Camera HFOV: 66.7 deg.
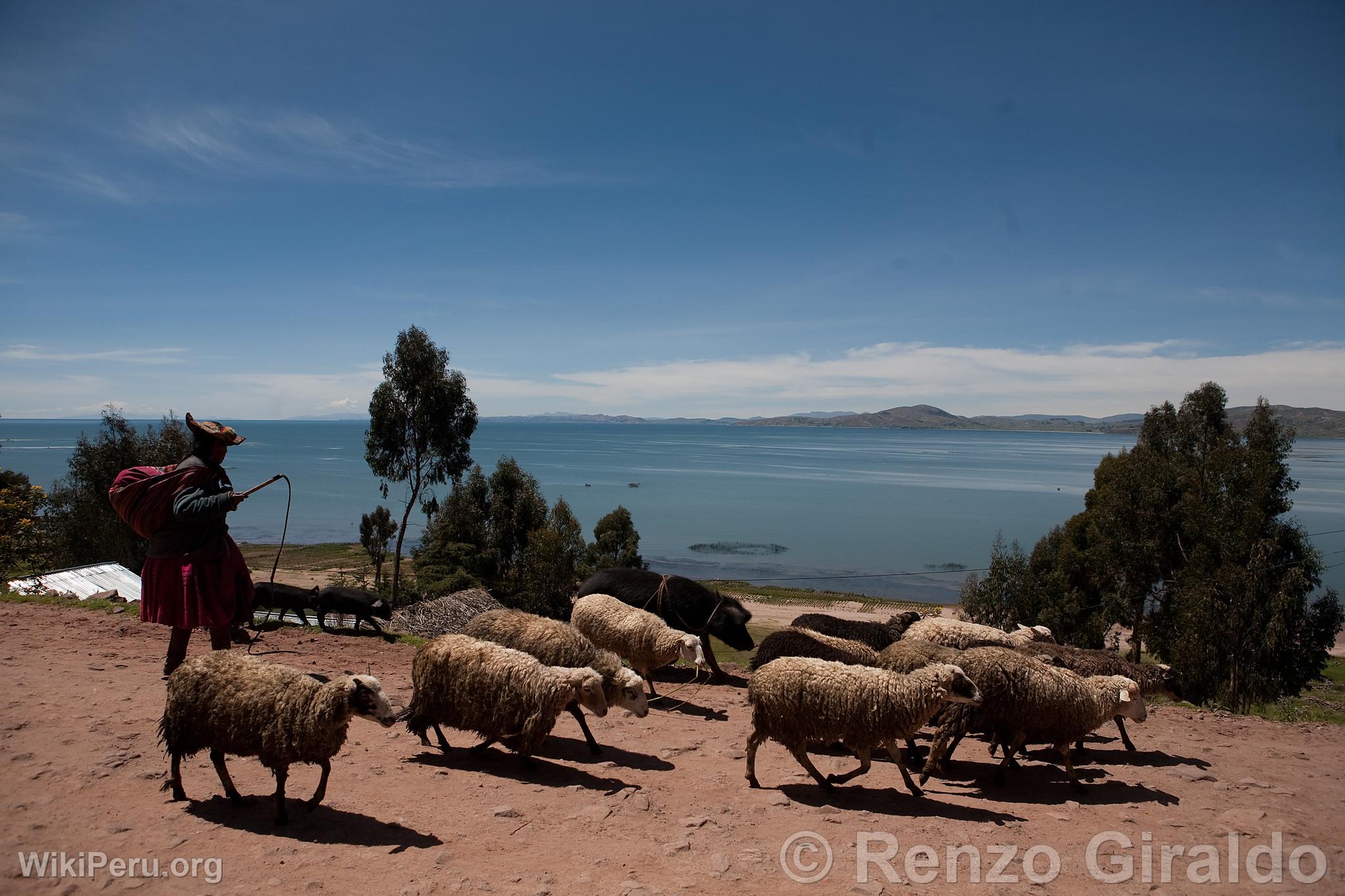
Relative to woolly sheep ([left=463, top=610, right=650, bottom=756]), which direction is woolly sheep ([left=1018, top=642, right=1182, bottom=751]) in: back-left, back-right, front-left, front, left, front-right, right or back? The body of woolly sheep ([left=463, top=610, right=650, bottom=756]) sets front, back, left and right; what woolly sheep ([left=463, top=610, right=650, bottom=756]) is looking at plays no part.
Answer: front

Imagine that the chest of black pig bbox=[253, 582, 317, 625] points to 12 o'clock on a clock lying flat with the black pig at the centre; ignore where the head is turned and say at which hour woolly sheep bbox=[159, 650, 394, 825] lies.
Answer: The woolly sheep is roughly at 3 o'clock from the black pig.

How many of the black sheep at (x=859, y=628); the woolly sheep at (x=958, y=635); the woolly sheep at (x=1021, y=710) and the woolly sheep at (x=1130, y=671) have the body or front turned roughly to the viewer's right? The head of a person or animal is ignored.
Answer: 4

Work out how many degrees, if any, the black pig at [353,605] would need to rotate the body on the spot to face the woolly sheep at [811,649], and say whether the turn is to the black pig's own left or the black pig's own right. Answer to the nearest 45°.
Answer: approximately 45° to the black pig's own right

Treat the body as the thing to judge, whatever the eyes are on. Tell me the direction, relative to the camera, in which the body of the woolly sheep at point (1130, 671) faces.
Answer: to the viewer's right

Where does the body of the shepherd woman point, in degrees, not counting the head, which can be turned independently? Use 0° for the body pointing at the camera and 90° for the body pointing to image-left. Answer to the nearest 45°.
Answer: approximately 270°

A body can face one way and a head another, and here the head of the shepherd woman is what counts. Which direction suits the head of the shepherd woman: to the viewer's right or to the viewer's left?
to the viewer's right

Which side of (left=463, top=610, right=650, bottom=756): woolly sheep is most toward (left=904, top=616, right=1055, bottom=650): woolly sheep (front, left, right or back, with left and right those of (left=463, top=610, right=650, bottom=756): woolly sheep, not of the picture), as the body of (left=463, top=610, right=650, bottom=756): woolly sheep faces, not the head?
front

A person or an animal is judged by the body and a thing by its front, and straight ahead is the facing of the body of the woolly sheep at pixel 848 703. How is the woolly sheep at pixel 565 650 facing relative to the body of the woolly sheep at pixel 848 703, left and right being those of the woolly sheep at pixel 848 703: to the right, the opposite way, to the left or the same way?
the same way

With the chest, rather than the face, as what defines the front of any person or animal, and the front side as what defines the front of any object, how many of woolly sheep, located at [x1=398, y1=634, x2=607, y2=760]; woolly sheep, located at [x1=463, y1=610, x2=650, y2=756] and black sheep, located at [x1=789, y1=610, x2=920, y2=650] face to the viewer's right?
3

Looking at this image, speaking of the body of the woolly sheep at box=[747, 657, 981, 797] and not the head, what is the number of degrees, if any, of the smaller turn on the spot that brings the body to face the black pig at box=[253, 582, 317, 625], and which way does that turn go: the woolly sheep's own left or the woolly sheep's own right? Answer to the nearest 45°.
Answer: approximately 135° to the woolly sheep's own left

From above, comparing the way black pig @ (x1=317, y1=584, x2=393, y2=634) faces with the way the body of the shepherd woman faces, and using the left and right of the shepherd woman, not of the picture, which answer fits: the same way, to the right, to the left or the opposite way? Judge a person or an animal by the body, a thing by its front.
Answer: the same way

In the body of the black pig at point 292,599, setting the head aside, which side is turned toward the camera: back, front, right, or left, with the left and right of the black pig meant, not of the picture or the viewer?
right

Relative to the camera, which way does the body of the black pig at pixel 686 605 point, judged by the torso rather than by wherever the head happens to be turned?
to the viewer's right

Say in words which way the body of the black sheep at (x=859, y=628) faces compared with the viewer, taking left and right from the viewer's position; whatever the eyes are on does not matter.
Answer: facing to the right of the viewer

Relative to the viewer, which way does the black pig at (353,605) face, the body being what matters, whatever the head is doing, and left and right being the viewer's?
facing to the right of the viewer

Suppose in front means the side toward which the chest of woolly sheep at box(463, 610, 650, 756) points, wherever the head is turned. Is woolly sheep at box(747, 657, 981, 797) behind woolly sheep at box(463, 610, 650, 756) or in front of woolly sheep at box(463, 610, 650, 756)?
in front

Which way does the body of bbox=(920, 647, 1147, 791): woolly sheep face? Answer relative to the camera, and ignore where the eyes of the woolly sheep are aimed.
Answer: to the viewer's right

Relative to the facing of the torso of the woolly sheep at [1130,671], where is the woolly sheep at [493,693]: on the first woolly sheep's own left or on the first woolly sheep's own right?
on the first woolly sheep's own right
